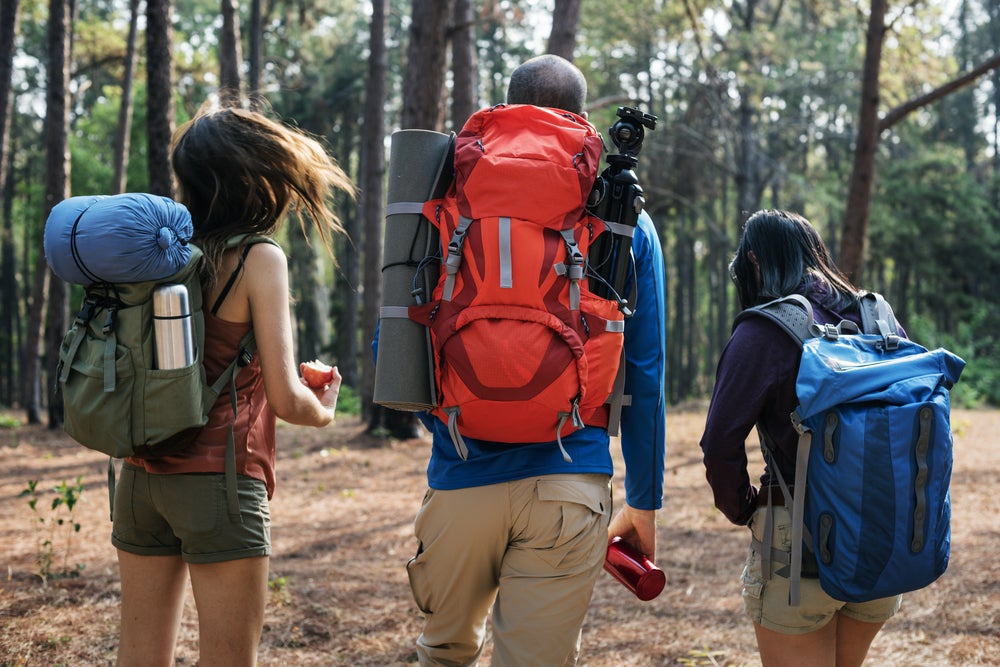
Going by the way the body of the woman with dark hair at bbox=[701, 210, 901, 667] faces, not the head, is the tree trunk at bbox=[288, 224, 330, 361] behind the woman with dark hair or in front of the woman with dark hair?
in front

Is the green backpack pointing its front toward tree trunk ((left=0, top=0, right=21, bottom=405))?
no

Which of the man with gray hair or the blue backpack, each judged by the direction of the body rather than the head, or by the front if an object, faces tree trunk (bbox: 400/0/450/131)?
the man with gray hair

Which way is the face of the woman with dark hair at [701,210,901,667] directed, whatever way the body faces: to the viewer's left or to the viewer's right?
to the viewer's left

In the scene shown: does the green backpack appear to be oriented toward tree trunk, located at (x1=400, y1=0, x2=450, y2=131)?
no

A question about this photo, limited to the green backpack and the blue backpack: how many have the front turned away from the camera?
0

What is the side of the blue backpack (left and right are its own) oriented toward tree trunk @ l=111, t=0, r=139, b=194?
back

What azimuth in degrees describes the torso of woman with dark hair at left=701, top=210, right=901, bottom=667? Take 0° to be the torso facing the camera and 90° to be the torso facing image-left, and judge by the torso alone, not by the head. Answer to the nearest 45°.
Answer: approximately 135°

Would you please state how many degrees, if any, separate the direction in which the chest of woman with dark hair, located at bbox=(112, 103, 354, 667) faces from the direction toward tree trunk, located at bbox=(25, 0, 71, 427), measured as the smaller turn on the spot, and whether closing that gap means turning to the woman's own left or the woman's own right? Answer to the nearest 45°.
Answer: approximately 45° to the woman's own left

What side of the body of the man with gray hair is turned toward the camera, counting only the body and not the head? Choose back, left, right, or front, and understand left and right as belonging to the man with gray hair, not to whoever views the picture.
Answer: back

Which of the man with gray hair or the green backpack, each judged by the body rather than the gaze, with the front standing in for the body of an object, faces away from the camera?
the man with gray hair

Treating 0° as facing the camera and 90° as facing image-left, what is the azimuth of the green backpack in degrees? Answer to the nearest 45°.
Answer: approximately 45°

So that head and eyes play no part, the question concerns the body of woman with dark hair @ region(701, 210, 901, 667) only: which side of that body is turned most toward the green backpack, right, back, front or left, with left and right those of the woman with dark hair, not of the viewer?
left

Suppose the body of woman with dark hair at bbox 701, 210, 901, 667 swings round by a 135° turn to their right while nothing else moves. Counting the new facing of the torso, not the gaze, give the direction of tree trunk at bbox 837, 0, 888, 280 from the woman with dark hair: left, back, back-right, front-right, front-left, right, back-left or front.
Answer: left

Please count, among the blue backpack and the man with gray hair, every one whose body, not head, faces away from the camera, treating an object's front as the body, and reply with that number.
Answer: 1

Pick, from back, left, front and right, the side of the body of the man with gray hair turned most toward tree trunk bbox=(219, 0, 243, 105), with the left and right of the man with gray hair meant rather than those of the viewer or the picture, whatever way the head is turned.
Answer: front

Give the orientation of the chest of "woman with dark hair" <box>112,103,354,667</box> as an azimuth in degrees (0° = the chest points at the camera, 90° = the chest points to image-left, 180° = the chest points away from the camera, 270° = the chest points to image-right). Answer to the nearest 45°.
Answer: approximately 225°

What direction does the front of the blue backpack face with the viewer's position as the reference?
facing the viewer and to the right of the viewer
